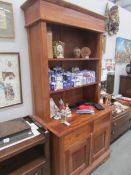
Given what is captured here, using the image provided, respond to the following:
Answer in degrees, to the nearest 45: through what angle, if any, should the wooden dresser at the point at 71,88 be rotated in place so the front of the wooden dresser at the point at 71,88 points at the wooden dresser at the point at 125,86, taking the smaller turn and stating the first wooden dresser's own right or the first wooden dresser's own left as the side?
approximately 90° to the first wooden dresser's own left

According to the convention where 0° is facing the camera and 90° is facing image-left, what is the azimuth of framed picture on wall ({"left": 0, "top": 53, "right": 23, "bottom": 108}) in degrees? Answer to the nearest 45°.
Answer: approximately 315°

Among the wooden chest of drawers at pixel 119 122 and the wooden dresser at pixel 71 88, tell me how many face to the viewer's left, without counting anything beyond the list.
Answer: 0

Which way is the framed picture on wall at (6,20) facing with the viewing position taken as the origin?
facing the viewer and to the right of the viewer

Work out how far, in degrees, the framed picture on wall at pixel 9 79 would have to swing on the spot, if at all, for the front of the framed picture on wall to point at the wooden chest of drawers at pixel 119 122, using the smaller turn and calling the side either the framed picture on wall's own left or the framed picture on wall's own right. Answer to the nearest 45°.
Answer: approximately 45° to the framed picture on wall's own left

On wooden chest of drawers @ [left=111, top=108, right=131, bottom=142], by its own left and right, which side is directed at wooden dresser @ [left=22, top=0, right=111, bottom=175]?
right
